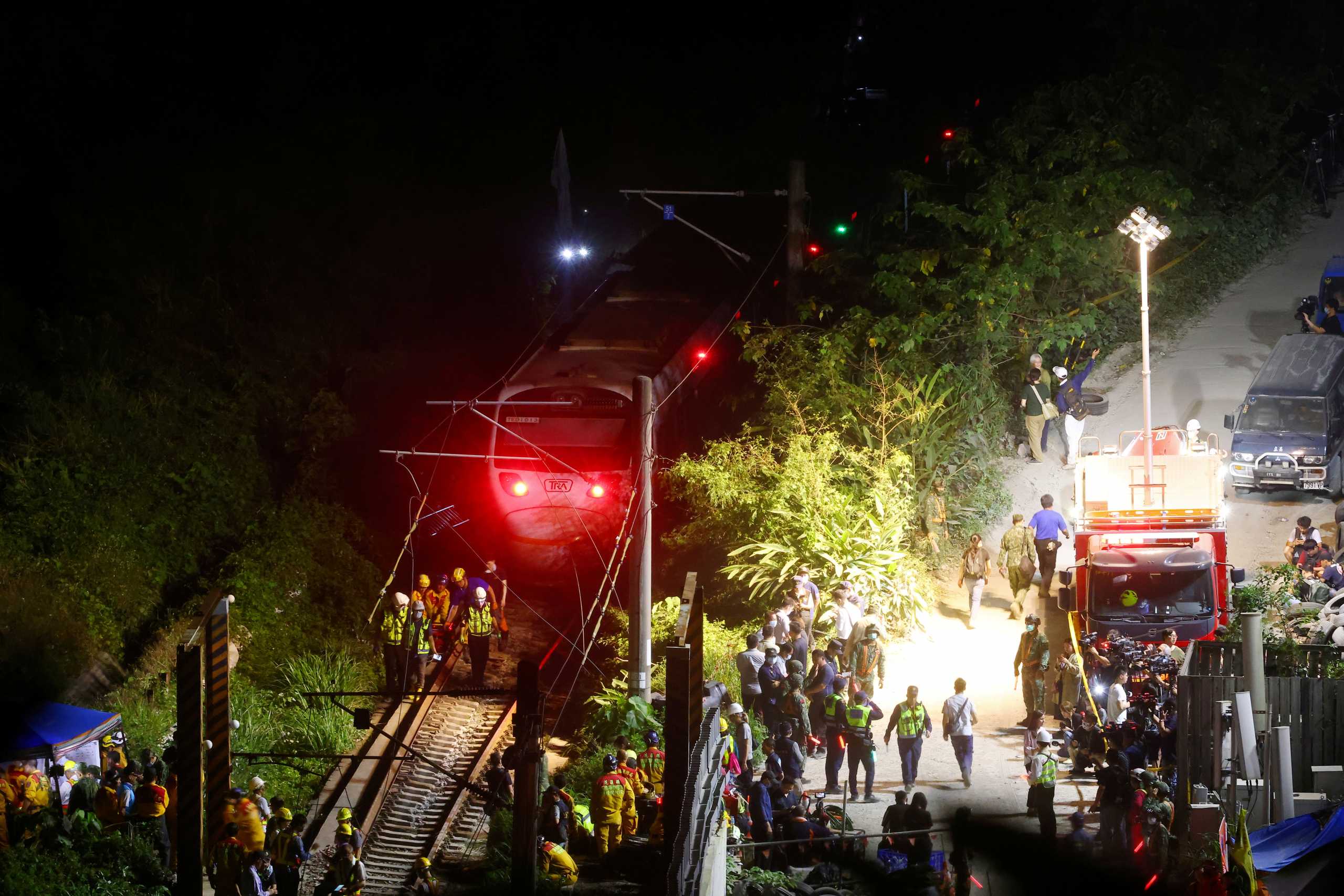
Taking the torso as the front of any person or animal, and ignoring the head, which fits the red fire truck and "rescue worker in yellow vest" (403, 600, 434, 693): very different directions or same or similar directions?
same or similar directions

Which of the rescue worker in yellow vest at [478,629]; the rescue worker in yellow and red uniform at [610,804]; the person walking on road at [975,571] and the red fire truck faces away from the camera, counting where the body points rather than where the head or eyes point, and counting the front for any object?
the rescue worker in yellow and red uniform at [610,804]

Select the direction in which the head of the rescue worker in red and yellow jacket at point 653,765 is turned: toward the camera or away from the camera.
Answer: away from the camera

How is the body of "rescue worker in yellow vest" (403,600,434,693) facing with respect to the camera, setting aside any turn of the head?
toward the camera

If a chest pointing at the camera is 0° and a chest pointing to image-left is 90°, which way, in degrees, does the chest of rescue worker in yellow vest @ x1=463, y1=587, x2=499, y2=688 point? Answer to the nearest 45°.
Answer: approximately 0°

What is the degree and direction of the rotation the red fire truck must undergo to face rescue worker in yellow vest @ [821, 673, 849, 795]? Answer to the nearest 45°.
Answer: approximately 45° to its right

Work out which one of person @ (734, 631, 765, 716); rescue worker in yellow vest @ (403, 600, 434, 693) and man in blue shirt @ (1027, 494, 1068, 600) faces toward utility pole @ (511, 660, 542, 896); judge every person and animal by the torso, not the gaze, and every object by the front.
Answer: the rescue worker in yellow vest

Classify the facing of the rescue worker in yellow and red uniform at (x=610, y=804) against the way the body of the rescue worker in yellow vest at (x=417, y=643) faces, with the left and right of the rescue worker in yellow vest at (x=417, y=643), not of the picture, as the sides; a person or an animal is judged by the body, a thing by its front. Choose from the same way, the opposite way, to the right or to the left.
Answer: the opposite way

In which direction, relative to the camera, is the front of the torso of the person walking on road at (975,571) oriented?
toward the camera

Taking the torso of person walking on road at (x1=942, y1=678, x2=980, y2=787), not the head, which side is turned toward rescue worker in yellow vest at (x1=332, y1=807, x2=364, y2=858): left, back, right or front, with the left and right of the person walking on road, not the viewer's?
left

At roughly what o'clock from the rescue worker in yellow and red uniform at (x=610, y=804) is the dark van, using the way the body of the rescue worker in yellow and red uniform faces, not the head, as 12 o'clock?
The dark van is roughly at 2 o'clock from the rescue worker in yellow and red uniform.

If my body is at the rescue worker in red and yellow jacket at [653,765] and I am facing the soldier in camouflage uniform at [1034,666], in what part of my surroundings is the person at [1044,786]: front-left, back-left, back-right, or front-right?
front-right
